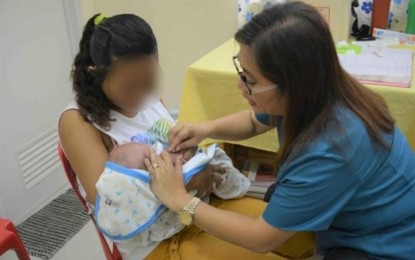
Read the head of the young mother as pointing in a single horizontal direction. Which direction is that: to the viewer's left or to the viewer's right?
to the viewer's right

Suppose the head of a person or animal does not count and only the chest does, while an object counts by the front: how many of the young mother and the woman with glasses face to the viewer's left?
1

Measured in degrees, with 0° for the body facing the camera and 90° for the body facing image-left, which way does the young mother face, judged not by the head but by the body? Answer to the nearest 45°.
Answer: approximately 315°

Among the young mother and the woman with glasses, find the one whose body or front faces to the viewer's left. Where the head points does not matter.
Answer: the woman with glasses

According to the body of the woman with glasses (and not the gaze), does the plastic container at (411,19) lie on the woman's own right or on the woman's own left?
on the woman's own right

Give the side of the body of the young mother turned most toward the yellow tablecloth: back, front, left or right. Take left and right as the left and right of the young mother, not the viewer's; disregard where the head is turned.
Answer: left

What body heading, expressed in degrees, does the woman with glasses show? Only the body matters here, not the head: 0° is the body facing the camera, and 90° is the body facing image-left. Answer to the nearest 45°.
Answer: approximately 90°
